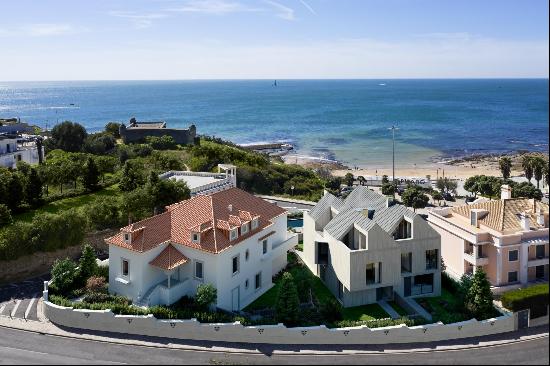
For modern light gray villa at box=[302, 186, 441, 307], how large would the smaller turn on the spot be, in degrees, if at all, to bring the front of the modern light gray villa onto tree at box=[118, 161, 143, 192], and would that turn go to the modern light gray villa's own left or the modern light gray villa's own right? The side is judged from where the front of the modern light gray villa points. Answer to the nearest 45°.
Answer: approximately 135° to the modern light gray villa's own right

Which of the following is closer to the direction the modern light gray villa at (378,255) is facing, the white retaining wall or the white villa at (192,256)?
the white retaining wall

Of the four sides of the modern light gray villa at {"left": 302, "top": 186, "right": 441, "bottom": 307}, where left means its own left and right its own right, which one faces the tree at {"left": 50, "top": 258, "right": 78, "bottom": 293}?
right

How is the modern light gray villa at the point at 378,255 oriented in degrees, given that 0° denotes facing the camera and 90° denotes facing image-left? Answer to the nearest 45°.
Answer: approximately 0°

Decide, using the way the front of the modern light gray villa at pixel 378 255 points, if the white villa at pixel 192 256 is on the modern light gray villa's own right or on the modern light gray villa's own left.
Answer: on the modern light gray villa's own right

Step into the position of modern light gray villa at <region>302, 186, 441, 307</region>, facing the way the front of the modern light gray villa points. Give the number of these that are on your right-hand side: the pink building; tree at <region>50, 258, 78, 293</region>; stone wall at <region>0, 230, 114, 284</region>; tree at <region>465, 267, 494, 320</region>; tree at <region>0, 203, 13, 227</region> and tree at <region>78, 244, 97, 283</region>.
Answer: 4

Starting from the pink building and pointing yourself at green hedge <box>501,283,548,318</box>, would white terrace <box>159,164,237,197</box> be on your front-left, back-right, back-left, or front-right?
back-right

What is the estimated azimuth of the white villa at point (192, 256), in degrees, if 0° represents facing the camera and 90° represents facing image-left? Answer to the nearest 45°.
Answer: approximately 45°

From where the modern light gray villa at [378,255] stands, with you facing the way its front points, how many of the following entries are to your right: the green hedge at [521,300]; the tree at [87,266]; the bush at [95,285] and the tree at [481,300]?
2

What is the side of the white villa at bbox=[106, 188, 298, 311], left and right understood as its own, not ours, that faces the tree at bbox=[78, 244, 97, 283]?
right
